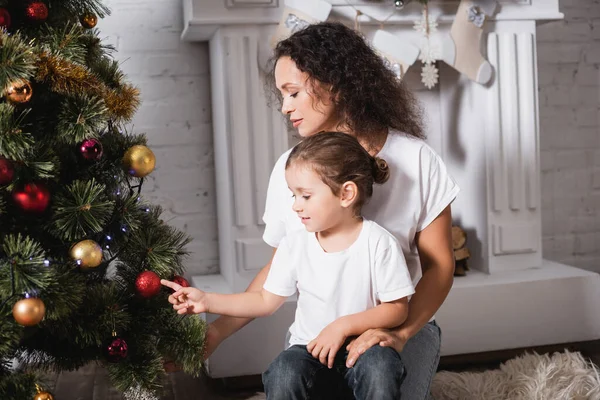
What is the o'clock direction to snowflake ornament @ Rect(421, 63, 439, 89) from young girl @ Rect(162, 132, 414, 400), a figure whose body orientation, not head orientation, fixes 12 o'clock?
The snowflake ornament is roughly at 5 o'clock from the young girl.

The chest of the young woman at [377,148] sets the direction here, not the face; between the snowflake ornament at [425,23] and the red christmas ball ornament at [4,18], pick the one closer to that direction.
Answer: the red christmas ball ornament

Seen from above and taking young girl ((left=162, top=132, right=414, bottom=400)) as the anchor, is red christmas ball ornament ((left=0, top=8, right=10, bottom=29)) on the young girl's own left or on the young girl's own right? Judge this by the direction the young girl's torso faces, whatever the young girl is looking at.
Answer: on the young girl's own right

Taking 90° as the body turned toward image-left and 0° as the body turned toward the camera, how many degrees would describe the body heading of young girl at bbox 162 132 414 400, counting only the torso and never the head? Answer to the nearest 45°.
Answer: approximately 45°

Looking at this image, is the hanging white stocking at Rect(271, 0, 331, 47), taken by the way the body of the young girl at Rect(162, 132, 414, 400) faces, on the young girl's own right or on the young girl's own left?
on the young girl's own right

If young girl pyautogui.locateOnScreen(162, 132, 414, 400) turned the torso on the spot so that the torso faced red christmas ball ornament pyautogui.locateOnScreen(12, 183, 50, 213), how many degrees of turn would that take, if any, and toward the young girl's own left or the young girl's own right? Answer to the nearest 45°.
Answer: approximately 45° to the young girl's own right

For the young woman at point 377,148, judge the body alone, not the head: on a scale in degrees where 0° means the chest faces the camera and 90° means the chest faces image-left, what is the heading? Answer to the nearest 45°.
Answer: approximately 45°

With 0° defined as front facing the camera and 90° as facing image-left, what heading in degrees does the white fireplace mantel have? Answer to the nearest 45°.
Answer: approximately 0°

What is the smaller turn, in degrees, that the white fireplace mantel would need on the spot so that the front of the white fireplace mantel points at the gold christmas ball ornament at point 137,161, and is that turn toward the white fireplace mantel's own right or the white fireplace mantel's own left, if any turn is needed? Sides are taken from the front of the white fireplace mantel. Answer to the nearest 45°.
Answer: approximately 45° to the white fireplace mantel's own right

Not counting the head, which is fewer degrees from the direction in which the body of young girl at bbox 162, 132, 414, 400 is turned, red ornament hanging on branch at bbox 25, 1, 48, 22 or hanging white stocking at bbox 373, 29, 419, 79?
the red ornament hanging on branch

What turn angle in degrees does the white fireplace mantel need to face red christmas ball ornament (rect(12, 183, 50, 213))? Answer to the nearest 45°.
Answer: approximately 45° to its right
